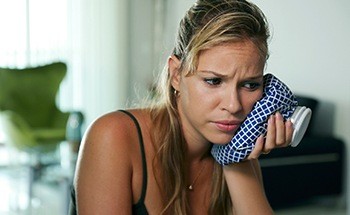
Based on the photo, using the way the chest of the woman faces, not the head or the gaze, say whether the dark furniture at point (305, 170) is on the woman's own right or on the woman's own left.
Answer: on the woman's own left

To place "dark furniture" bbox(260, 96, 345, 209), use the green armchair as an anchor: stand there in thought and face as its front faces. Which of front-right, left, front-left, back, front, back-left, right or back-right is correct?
front

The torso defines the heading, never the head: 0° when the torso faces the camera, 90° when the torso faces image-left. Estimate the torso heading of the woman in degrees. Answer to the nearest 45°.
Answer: approximately 315°

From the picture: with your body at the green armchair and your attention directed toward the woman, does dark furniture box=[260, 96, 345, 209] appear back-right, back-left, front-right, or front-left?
front-left

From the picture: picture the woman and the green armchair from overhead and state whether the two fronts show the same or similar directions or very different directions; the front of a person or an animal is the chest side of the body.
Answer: same or similar directions

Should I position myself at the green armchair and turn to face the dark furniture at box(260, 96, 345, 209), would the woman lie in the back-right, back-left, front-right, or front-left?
front-right

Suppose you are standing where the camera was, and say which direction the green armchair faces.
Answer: facing the viewer and to the right of the viewer

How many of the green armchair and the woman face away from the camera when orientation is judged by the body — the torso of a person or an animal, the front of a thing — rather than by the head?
0

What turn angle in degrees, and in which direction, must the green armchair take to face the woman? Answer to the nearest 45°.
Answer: approximately 45° to its right
